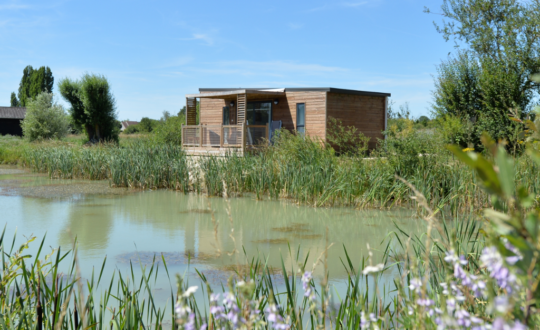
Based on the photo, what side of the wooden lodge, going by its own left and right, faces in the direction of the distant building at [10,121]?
right

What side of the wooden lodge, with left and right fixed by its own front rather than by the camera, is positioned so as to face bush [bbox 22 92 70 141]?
right

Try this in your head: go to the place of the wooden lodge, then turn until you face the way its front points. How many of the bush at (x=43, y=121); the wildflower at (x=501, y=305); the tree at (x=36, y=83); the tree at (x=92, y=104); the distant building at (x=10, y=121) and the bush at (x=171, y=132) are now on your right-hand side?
5

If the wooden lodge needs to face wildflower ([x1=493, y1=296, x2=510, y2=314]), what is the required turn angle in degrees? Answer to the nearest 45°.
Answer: approximately 45° to its left

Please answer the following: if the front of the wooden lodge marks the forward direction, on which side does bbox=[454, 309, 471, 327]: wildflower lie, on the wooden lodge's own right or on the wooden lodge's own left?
on the wooden lodge's own left

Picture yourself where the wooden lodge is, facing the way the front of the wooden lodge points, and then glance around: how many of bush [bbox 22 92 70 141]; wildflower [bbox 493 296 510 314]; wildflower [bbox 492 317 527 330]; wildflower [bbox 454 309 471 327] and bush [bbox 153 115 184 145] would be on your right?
2

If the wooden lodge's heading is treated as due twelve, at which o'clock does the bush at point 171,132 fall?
The bush is roughly at 3 o'clock from the wooden lodge.

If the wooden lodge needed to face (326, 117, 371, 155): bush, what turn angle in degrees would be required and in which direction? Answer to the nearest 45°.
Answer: approximately 45° to its left

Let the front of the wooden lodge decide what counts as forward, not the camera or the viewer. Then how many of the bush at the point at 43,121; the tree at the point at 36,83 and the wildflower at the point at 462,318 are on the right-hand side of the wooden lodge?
2

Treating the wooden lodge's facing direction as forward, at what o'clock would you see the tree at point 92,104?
The tree is roughly at 3 o'clock from the wooden lodge.

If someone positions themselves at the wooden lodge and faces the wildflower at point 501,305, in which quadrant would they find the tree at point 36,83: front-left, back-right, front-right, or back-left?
back-right

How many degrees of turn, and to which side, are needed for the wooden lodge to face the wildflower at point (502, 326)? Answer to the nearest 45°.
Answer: approximately 45° to its left

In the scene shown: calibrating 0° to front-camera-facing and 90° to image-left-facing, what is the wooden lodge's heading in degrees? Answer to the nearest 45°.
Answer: approximately 45°
